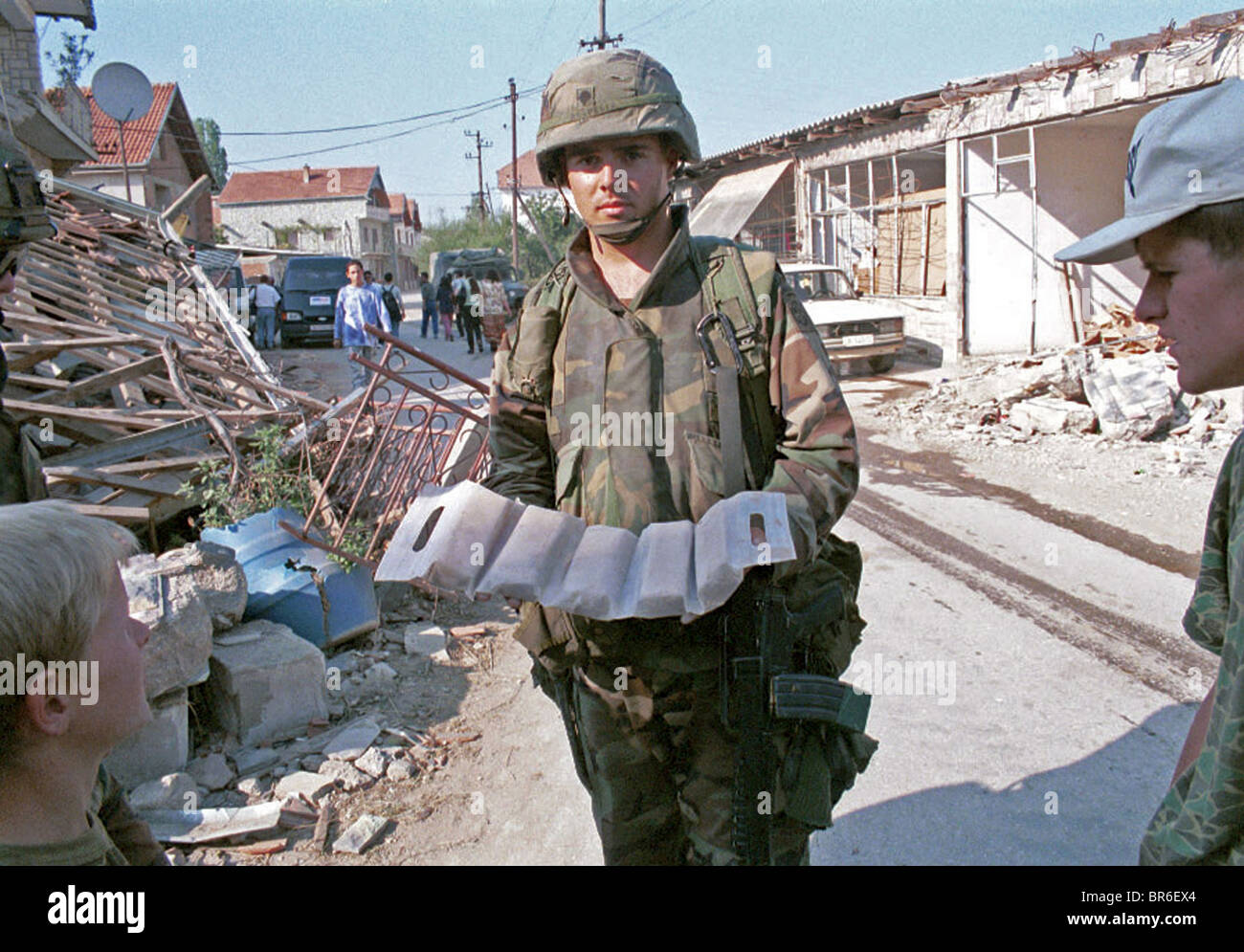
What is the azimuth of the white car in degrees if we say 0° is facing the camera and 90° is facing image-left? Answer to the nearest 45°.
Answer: approximately 315°

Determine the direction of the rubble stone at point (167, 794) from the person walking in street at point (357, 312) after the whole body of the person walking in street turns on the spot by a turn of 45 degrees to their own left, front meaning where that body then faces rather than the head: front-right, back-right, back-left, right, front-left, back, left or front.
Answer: front-right

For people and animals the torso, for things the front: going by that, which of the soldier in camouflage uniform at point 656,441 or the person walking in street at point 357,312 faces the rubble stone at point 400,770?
the person walking in street

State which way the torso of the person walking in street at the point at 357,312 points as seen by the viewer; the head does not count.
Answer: toward the camera

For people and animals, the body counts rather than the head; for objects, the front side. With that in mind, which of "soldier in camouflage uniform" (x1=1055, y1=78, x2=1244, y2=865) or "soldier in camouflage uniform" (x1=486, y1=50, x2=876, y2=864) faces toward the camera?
"soldier in camouflage uniform" (x1=486, y1=50, x2=876, y2=864)

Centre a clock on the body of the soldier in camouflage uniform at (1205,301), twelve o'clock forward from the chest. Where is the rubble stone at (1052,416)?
The rubble stone is roughly at 3 o'clock from the soldier in camouflage uniform.

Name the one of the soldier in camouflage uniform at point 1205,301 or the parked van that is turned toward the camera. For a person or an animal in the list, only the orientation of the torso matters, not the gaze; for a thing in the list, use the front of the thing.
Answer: the parked van

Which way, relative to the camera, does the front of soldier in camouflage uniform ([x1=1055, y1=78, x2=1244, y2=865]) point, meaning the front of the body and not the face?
to the viewer's left

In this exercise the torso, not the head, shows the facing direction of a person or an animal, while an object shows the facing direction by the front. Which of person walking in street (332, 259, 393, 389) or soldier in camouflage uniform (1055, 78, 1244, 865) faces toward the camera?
the person walking in street

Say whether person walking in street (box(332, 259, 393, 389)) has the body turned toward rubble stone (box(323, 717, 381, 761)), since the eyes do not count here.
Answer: yes

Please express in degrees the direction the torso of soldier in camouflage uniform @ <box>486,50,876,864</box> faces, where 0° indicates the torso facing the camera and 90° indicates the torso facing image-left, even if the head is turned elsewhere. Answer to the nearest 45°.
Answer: approximately 0°

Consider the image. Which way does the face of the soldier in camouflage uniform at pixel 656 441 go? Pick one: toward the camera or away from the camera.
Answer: toward the camera

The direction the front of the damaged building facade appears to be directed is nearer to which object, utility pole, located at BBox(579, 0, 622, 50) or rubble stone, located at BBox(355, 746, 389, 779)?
the rubble stone

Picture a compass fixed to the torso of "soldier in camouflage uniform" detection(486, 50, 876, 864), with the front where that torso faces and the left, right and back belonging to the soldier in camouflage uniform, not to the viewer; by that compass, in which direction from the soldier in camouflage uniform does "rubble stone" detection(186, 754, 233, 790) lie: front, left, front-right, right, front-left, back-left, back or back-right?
back-right
